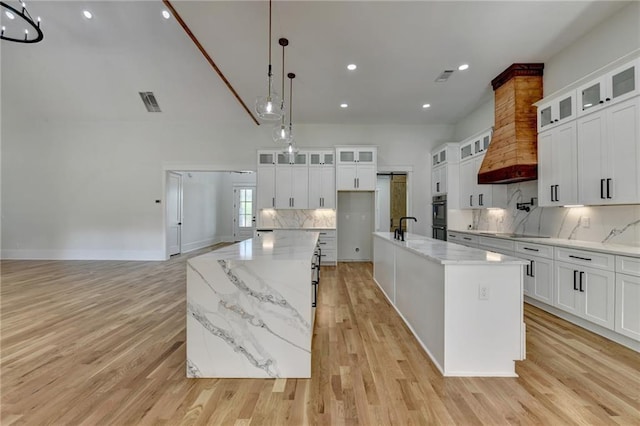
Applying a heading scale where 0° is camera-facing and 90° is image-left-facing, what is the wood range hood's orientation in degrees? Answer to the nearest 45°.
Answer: approximately 45°

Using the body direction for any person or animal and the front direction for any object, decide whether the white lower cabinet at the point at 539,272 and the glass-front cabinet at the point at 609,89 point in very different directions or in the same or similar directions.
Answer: same or similar directions

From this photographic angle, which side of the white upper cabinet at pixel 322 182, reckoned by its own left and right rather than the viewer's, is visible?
front

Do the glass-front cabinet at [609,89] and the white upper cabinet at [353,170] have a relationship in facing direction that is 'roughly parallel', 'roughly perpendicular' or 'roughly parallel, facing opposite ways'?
roughly perpendicular

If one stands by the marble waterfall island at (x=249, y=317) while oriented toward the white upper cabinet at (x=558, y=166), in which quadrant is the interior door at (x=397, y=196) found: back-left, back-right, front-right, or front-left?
front-left

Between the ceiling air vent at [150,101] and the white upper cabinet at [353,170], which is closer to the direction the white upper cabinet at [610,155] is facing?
the ceiling air vent

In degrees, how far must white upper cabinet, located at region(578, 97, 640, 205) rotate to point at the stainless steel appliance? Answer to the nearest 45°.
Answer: approximately 90° to its right

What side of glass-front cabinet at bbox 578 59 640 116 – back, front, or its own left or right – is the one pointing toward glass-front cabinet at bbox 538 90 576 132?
right

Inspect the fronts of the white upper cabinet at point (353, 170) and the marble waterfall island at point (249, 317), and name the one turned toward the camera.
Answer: the white upper cabinet

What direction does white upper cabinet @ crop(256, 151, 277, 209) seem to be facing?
toward the camera

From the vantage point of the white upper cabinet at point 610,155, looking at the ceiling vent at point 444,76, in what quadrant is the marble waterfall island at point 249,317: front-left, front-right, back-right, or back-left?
front-left

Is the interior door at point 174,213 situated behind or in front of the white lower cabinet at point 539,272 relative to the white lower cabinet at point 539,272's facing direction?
in front

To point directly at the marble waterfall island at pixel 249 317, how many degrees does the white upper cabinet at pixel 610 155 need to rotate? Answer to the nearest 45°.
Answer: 0° — it already faces it

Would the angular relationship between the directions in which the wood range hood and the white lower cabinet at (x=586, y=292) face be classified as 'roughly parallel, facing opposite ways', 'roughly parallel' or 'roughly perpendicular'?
roughly parallel

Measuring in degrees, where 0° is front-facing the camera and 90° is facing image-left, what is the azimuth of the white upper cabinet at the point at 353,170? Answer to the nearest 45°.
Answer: approximately 0°

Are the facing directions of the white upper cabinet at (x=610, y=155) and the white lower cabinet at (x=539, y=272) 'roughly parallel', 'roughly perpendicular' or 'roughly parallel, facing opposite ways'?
roughly parallel

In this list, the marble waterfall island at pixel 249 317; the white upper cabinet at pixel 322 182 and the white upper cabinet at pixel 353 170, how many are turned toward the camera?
2
